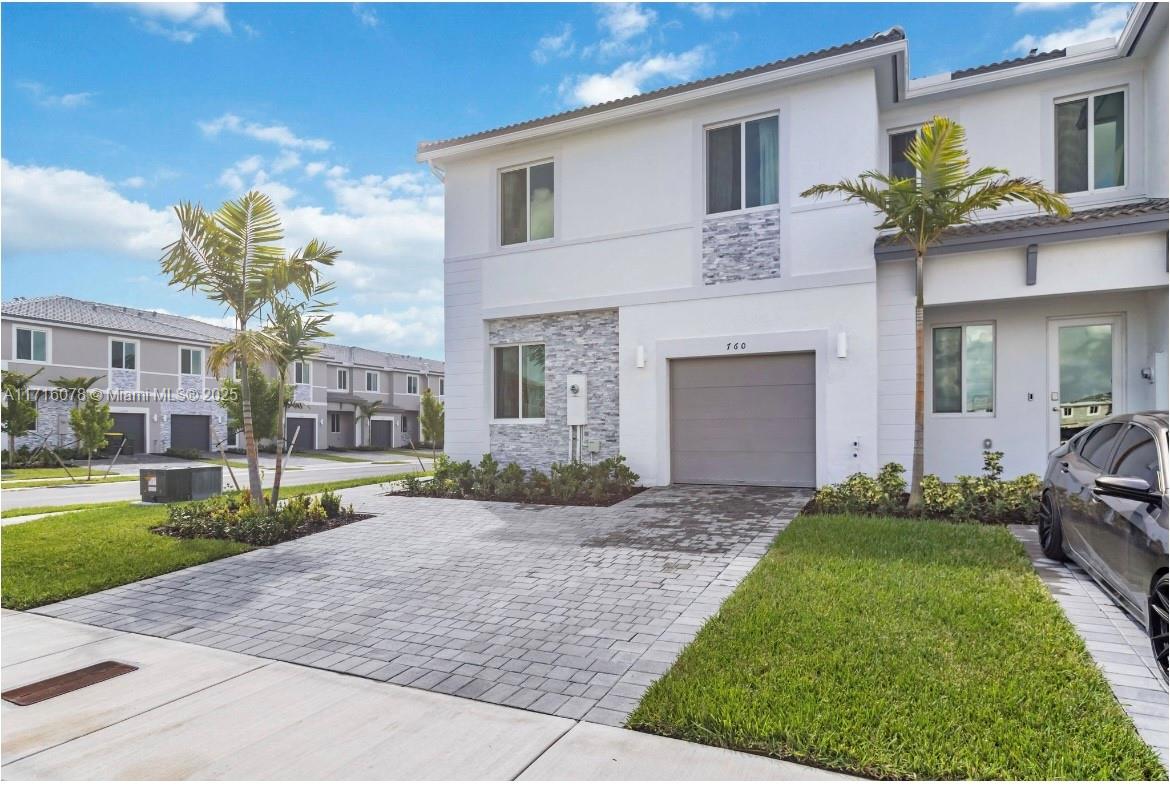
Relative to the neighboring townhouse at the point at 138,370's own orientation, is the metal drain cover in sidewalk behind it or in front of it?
in front

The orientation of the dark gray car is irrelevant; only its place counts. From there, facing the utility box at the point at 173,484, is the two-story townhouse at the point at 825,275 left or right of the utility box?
right

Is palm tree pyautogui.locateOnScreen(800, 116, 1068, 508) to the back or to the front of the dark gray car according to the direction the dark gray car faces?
to the back

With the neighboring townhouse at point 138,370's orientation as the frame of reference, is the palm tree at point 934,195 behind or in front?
in front

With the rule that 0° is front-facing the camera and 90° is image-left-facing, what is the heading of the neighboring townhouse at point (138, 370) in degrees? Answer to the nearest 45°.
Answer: approximately 315°

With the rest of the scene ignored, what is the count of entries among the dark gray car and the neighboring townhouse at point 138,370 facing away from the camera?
0

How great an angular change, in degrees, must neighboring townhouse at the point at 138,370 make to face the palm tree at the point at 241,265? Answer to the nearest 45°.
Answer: approximately 45° to its right

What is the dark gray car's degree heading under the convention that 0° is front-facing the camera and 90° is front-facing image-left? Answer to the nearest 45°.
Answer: approximately 315°
